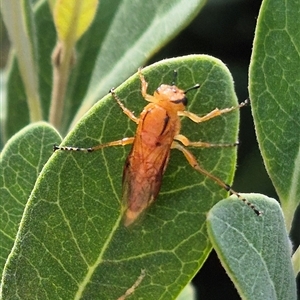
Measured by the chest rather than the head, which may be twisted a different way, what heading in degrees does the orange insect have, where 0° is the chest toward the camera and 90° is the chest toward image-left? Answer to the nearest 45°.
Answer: approximately 180°

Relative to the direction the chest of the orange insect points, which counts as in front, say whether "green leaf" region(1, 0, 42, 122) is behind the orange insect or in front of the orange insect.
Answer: in front

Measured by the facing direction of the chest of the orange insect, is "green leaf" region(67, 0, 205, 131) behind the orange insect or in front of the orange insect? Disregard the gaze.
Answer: in front
